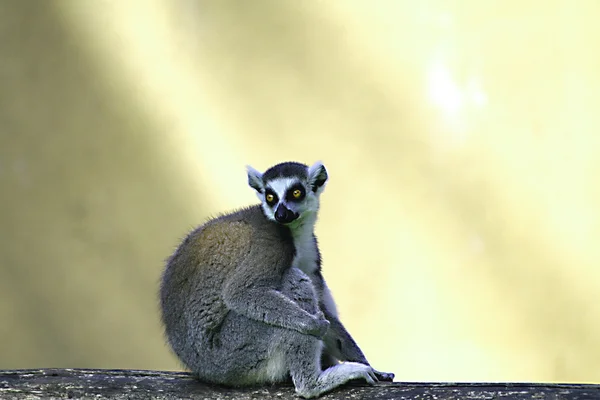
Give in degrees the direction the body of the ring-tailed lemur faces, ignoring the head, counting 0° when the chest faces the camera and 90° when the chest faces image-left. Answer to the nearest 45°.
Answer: approximately 270°
